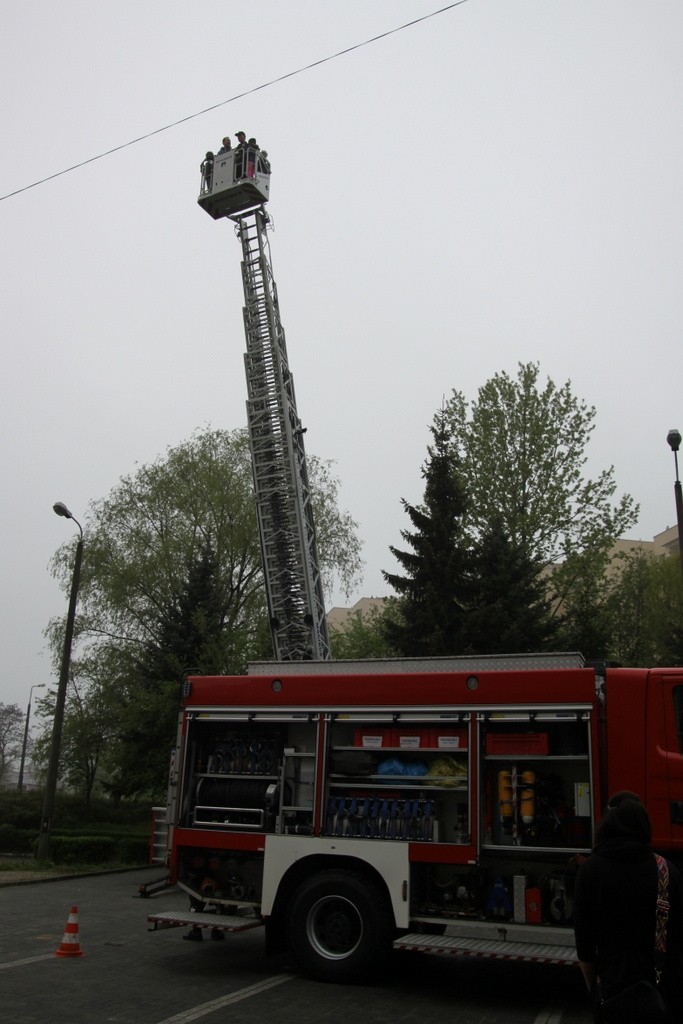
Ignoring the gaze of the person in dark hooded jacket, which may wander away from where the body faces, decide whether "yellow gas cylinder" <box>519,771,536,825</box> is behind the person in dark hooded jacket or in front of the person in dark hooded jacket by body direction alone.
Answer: in front

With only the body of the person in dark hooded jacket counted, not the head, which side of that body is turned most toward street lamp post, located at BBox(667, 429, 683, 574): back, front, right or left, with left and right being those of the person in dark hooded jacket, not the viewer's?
front

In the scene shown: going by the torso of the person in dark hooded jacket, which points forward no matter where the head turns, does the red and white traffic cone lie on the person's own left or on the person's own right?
on the person's own left

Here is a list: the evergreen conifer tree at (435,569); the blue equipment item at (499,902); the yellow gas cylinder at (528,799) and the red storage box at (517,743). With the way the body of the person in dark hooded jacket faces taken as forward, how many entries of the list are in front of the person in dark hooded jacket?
4

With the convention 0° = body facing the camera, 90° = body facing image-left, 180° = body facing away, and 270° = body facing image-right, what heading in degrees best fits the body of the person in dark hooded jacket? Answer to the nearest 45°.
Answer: approximately 180°

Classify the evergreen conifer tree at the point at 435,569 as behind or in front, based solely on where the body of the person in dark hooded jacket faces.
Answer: in front

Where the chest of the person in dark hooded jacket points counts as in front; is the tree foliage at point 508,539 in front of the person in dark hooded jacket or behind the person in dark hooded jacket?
in front

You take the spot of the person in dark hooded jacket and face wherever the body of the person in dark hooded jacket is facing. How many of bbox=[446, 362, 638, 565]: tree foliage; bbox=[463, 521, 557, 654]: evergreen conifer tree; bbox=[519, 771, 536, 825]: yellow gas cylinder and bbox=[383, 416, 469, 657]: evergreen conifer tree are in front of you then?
4

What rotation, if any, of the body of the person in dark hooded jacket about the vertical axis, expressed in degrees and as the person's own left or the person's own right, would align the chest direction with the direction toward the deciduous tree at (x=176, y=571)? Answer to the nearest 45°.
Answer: approximately 45° to the person's own left

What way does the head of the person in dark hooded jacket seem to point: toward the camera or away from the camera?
away from the camera

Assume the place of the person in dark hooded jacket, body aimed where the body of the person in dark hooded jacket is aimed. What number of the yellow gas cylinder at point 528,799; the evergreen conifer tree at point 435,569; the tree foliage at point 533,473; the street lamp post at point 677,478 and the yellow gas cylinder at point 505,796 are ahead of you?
5
